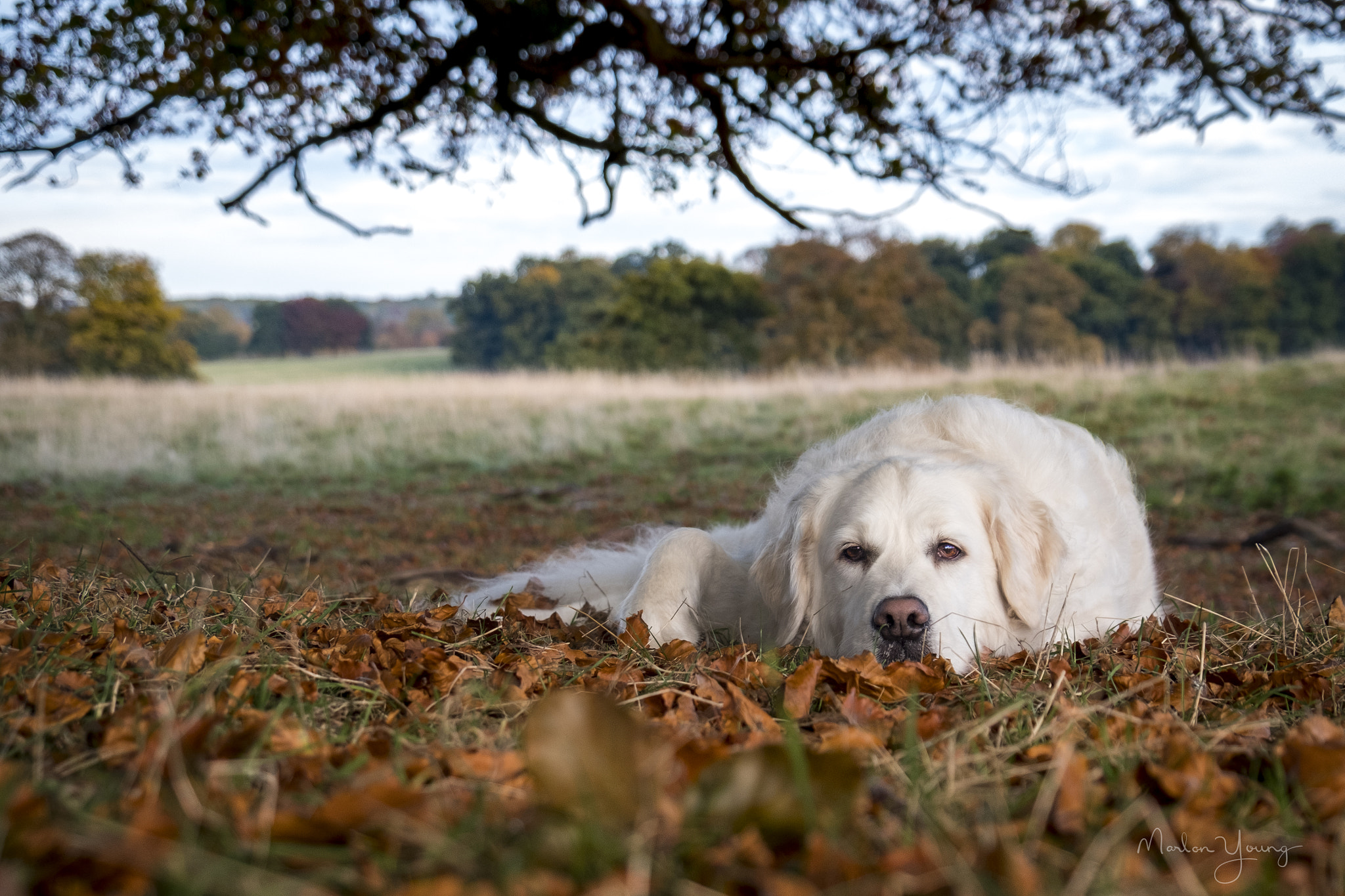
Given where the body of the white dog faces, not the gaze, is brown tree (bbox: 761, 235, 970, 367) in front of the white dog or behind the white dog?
behind

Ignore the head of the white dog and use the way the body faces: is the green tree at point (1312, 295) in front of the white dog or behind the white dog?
behind

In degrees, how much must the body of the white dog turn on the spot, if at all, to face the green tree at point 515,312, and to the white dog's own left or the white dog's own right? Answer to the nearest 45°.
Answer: approximately 180°

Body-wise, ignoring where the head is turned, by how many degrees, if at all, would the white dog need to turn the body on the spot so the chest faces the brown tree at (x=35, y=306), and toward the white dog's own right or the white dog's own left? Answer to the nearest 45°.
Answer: approximately 135° to the white dog's own right

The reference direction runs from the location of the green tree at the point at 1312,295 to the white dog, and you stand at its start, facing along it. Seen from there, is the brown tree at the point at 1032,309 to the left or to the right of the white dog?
right

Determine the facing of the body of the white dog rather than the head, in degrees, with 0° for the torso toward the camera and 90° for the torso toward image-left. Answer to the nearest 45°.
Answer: approximately 0°

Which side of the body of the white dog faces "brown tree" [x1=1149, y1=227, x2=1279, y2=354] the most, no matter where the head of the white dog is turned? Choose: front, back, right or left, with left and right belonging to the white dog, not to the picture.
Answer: back

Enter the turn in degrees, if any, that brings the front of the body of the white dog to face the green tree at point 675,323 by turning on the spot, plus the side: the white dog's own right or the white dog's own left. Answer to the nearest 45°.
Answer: approximately 180°

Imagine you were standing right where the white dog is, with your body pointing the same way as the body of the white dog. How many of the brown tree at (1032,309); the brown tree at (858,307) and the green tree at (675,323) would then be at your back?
3

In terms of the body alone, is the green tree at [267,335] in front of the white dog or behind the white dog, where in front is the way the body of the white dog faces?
behind

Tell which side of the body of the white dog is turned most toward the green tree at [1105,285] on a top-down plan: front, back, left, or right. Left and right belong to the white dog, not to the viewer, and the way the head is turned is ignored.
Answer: back

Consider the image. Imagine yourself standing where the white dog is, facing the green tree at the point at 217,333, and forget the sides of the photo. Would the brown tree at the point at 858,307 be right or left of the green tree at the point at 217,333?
right

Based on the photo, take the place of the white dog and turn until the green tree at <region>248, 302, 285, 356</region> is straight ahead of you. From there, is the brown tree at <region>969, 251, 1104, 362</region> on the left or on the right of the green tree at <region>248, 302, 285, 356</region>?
right
